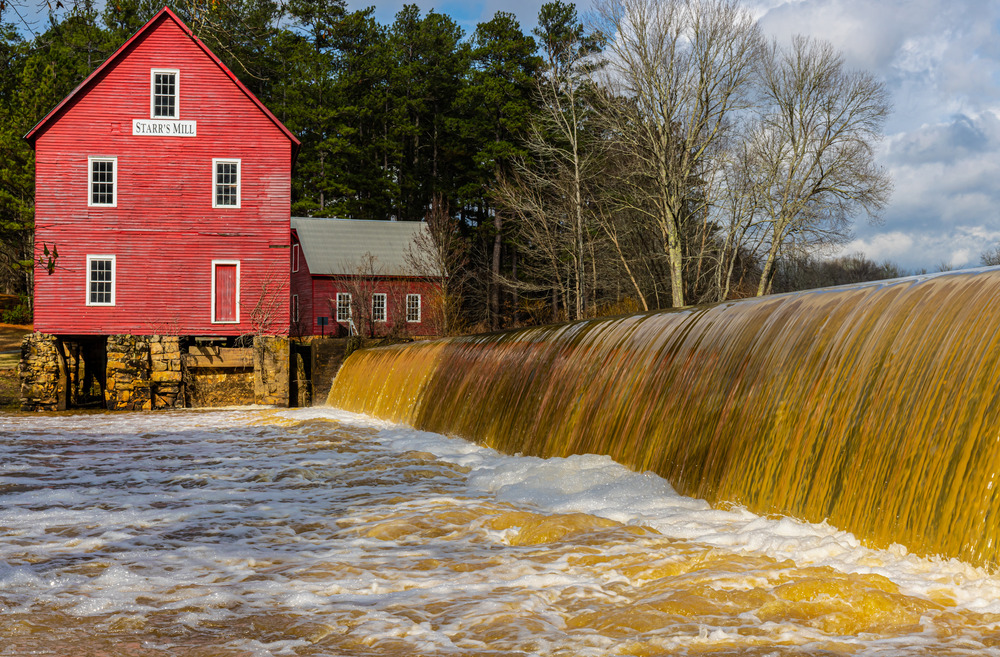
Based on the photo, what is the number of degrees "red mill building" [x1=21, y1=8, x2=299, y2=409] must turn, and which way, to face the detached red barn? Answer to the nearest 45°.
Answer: approximately 135° to its left

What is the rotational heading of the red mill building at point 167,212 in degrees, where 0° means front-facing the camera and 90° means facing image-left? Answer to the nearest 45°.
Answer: approximately 0°

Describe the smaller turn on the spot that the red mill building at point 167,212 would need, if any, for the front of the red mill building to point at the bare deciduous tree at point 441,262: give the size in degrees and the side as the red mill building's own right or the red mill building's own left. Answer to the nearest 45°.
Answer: approximately 135° to the red mill building's own left

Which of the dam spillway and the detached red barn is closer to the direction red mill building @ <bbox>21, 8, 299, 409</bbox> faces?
the dam spillway
